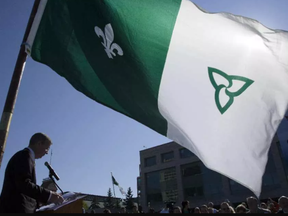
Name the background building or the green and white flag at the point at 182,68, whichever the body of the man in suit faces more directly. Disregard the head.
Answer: the green and white flag

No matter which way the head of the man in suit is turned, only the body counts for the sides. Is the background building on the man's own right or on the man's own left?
on the man's own left

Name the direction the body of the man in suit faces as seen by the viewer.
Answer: to the viewer's right

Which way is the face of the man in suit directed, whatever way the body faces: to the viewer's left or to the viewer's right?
to the viewer's right
